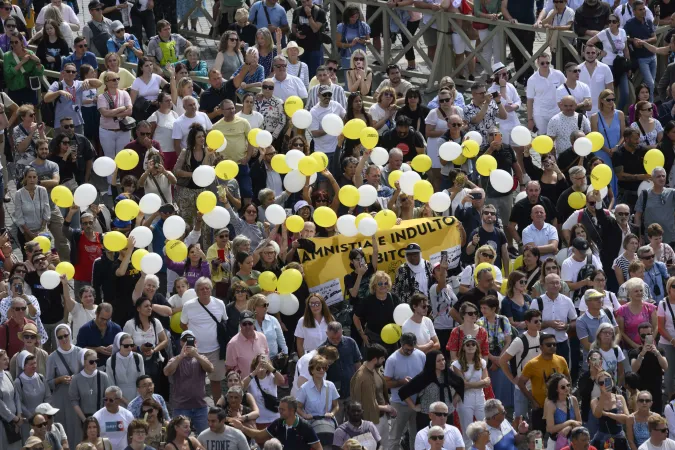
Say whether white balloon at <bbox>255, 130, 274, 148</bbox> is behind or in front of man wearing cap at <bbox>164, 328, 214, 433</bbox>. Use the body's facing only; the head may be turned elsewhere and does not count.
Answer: behind

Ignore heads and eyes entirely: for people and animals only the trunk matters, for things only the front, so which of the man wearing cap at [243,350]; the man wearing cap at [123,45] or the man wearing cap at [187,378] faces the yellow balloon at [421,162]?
the man wearing cap at [123,45]

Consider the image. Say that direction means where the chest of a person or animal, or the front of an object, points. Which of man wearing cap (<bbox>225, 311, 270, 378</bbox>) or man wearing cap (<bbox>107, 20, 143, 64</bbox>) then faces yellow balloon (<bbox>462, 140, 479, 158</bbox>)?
man wearing cap (<bbox>107, 20, 143, 64</bbox>)

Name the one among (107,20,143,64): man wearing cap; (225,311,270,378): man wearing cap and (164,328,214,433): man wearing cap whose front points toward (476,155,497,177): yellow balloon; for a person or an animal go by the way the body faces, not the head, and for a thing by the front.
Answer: (107,20,143,64): man wearing cap

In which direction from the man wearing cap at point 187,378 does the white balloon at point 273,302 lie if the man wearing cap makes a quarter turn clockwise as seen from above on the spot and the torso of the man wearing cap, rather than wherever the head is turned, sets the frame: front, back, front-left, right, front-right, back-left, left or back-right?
back-right

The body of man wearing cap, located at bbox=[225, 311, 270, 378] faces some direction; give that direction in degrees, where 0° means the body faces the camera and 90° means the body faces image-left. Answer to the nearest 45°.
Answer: approximately 0°

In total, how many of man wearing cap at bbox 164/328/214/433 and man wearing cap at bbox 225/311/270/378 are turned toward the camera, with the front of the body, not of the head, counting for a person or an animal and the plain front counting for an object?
2

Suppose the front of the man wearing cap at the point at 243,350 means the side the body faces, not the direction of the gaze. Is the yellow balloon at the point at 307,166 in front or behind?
behind

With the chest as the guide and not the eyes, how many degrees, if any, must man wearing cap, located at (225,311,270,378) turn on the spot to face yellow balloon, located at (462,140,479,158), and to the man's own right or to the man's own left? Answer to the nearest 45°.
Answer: approximately 135° to the man's own left
